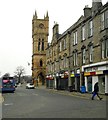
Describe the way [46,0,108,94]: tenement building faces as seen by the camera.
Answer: facing the viewer and to the left of the viewer
